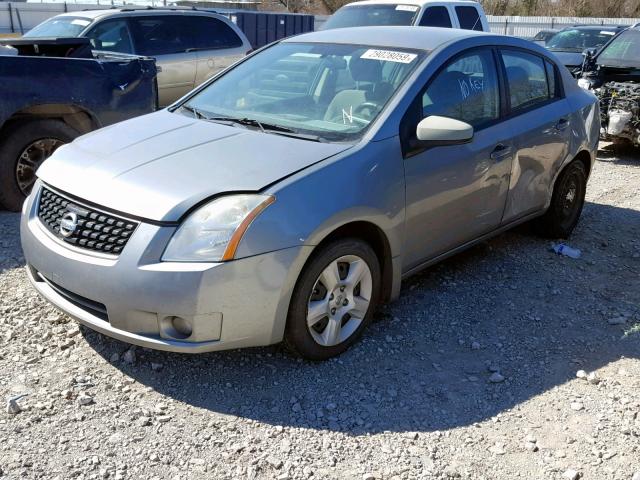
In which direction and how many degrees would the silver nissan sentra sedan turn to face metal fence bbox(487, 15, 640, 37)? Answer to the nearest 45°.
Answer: approximately 135° to its right

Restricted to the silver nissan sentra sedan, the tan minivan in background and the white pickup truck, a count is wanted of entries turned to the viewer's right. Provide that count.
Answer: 0

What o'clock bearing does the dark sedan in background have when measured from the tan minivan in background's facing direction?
The dark sedan in background is roughly at 7 o'clock from the tan minivan in background.

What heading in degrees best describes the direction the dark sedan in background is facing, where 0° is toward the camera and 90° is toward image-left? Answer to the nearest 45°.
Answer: approximately 45°

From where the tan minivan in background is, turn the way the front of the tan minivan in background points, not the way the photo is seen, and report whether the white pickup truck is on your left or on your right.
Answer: on your left

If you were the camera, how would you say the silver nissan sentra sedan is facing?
facing the viewer and to the left of the viewer

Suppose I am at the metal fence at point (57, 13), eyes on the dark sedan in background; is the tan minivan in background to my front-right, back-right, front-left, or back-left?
front-right

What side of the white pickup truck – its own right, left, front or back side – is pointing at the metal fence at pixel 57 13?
right

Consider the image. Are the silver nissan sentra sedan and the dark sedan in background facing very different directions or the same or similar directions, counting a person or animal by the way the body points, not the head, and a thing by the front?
same or similar directions

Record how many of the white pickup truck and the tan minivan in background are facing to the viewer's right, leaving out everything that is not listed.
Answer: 0

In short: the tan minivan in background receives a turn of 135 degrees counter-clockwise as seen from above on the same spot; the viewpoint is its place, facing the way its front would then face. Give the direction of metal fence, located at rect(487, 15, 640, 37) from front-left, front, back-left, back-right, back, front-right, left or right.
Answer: front-left

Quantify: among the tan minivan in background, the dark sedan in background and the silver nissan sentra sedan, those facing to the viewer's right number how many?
0

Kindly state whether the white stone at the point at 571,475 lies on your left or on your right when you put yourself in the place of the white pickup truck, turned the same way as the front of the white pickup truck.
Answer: on your left

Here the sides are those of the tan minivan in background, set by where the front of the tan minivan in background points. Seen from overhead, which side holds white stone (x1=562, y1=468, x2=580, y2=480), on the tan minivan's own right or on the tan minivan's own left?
on the tan minivan's own left

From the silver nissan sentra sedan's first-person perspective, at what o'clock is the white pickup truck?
The white pickup truck is roughly at 5 o'clock from the silver nissan sentra sedan.

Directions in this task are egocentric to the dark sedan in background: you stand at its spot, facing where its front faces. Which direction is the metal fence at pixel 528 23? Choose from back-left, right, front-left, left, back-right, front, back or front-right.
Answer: back-right
